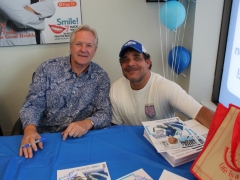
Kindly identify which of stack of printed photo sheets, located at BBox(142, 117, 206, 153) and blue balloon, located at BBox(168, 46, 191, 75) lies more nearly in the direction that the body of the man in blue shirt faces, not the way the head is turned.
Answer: the stack of printed photo sheets

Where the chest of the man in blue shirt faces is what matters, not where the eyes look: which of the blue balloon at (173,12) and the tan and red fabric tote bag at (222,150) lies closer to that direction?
the tan and red fabric tote bag

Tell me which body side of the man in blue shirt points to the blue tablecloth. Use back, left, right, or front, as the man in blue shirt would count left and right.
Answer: front

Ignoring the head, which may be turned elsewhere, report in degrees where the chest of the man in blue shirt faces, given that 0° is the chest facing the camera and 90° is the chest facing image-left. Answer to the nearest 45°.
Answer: approximately 0°

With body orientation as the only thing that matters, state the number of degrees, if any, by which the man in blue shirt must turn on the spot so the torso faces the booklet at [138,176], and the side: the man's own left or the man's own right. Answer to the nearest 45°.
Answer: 0° — they already face it

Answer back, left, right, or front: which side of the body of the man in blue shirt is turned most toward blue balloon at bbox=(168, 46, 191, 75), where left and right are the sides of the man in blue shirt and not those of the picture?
left

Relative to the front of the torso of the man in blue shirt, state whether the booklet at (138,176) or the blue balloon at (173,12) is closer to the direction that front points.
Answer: the booklet

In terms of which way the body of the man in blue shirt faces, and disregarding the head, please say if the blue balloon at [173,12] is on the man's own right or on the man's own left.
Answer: on the man's own left

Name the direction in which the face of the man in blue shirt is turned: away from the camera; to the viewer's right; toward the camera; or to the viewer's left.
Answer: toward the camera

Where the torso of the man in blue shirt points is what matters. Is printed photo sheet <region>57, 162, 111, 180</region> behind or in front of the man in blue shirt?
in front
